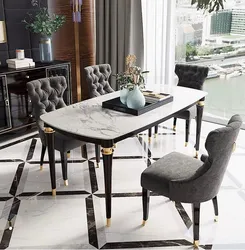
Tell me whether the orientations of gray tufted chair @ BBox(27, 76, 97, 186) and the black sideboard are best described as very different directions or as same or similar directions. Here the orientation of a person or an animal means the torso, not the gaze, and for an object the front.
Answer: same or similar directions

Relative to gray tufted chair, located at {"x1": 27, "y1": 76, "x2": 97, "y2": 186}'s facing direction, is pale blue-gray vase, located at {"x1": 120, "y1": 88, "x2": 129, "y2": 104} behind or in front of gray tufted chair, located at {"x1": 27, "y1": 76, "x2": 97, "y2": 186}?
in front

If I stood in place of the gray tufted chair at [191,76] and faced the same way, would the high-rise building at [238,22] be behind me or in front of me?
behind

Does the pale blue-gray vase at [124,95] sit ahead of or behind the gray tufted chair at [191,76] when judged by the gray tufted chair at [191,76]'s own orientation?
ahead

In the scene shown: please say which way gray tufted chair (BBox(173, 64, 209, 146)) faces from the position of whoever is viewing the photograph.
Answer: facing the viewer and to the left of the viewer

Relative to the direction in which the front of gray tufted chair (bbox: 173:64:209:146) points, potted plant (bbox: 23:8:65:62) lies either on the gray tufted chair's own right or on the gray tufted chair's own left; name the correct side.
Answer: on the gray tufted chair's own right

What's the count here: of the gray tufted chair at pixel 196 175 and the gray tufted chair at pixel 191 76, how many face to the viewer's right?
0

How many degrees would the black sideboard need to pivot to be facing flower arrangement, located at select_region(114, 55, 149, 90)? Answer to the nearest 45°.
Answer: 0° — it already faces it

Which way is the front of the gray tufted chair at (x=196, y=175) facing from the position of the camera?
facing away from the viewer and to the left of the viewer

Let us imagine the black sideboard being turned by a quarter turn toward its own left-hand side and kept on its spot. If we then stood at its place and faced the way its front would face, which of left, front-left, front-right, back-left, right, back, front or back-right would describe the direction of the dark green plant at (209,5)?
front-right

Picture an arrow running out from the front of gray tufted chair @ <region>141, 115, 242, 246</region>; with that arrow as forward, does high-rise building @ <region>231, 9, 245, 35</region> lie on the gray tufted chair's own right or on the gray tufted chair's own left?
on the gray tufted chair's own right

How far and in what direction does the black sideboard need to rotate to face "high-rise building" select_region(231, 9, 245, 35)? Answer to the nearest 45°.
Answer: approximately 45° to its left

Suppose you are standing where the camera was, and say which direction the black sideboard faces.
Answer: facing the viewer and to the right of the viewer

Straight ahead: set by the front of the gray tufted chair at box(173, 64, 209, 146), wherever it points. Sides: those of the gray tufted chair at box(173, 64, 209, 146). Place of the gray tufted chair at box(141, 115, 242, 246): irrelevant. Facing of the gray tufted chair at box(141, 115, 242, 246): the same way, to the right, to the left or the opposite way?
to the right

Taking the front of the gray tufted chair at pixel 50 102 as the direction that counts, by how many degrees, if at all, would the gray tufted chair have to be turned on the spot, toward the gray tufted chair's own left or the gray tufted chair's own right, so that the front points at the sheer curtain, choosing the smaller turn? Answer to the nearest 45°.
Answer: approximately 90° to the gray tufted chair's own left

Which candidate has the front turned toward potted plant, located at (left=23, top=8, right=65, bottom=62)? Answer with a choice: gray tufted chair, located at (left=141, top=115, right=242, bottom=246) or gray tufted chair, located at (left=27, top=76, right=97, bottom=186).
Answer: gray tufted chair, located at (left=141, top=115, right=242, bottom=246)

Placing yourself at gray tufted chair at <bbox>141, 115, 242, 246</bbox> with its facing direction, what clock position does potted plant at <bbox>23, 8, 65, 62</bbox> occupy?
The potted plant is roughly at 12 o'clock from the gray tufted chair.

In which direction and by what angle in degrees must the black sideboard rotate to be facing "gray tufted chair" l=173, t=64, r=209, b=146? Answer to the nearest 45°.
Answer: approximately 45° to its left

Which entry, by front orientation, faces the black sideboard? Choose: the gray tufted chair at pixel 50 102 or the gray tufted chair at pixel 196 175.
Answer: the gray tufted chair at pixel 196 175

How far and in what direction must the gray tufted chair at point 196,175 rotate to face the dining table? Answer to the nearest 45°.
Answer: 0° — it already faces it
